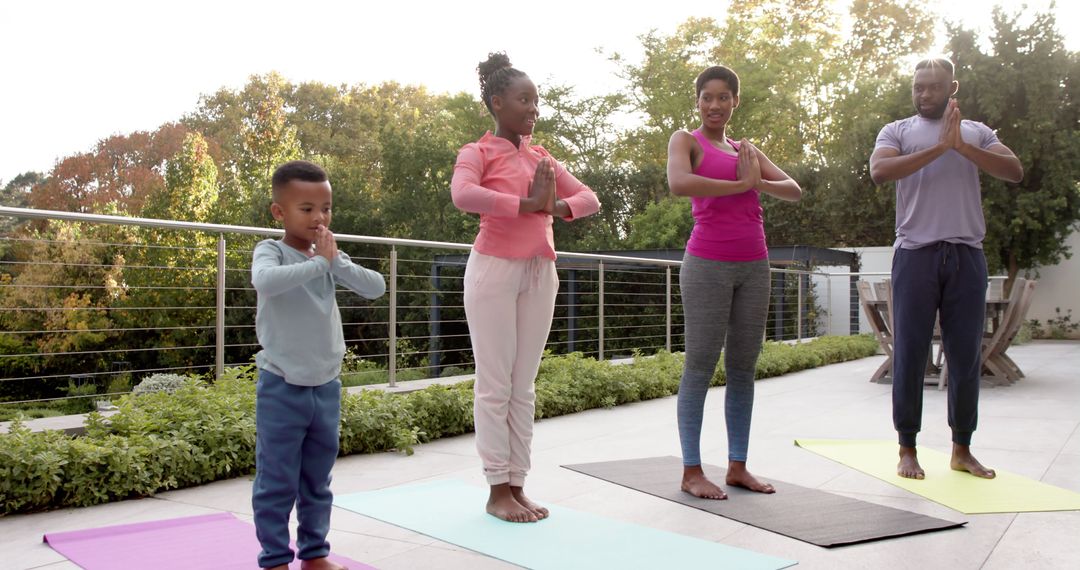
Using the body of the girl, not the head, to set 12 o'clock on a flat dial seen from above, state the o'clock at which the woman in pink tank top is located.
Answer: The woman in pink tank top is roughly at 10 o'clock from the girl.

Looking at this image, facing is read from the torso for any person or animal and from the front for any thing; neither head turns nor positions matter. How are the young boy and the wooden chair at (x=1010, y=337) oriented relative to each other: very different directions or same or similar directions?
very different directions

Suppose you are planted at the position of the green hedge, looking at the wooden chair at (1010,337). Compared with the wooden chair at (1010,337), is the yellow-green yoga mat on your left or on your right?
right

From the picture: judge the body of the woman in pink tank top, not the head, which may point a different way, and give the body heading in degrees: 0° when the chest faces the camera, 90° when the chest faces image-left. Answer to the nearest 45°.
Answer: approximately 315°

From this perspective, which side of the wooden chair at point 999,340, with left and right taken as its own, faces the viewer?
left

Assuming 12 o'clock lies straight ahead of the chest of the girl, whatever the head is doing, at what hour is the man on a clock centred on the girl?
The man is roughly at 10 o'clock from the girl.

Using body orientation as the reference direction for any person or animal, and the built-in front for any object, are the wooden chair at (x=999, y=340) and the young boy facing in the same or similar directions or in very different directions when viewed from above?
very different directions

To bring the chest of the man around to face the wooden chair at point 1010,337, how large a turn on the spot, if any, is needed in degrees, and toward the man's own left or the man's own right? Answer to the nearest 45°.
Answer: approximately 180°

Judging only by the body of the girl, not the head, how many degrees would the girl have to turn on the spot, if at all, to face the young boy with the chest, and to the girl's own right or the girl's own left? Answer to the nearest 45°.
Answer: approximately 90° to the girl's own right

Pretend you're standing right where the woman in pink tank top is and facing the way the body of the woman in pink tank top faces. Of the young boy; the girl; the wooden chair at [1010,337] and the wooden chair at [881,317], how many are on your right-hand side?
2

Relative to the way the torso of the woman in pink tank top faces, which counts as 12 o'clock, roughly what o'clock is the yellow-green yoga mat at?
The yellow-green yoga mat is roughly at 10 o'clock from the woman in pink tank top.

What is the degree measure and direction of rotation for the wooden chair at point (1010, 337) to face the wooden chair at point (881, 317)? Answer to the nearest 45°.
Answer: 0° — it already faces it

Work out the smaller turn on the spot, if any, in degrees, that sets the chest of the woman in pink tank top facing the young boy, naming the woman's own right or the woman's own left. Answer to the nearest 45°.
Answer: approximately 90° to the woman's own right

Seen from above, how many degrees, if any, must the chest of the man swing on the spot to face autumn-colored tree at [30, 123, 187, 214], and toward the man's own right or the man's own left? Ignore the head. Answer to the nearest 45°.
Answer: approximately 135° to the man's own right
